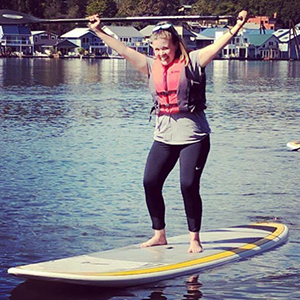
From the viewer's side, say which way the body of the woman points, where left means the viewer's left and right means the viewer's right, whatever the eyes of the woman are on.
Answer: facing the viewer and to the left of the viewer
